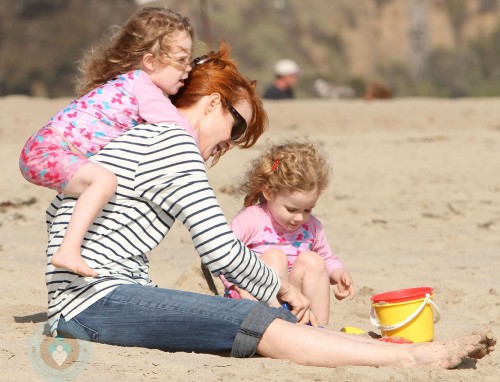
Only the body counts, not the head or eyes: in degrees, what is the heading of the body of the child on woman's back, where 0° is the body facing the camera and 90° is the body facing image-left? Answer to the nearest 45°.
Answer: approximately 270°

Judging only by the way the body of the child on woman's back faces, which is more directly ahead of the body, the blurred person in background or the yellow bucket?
the yellow bucket

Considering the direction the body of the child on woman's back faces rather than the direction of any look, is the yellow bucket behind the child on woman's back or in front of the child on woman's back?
in front

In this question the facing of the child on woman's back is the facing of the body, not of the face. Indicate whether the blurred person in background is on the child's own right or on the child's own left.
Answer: on the child's own left
